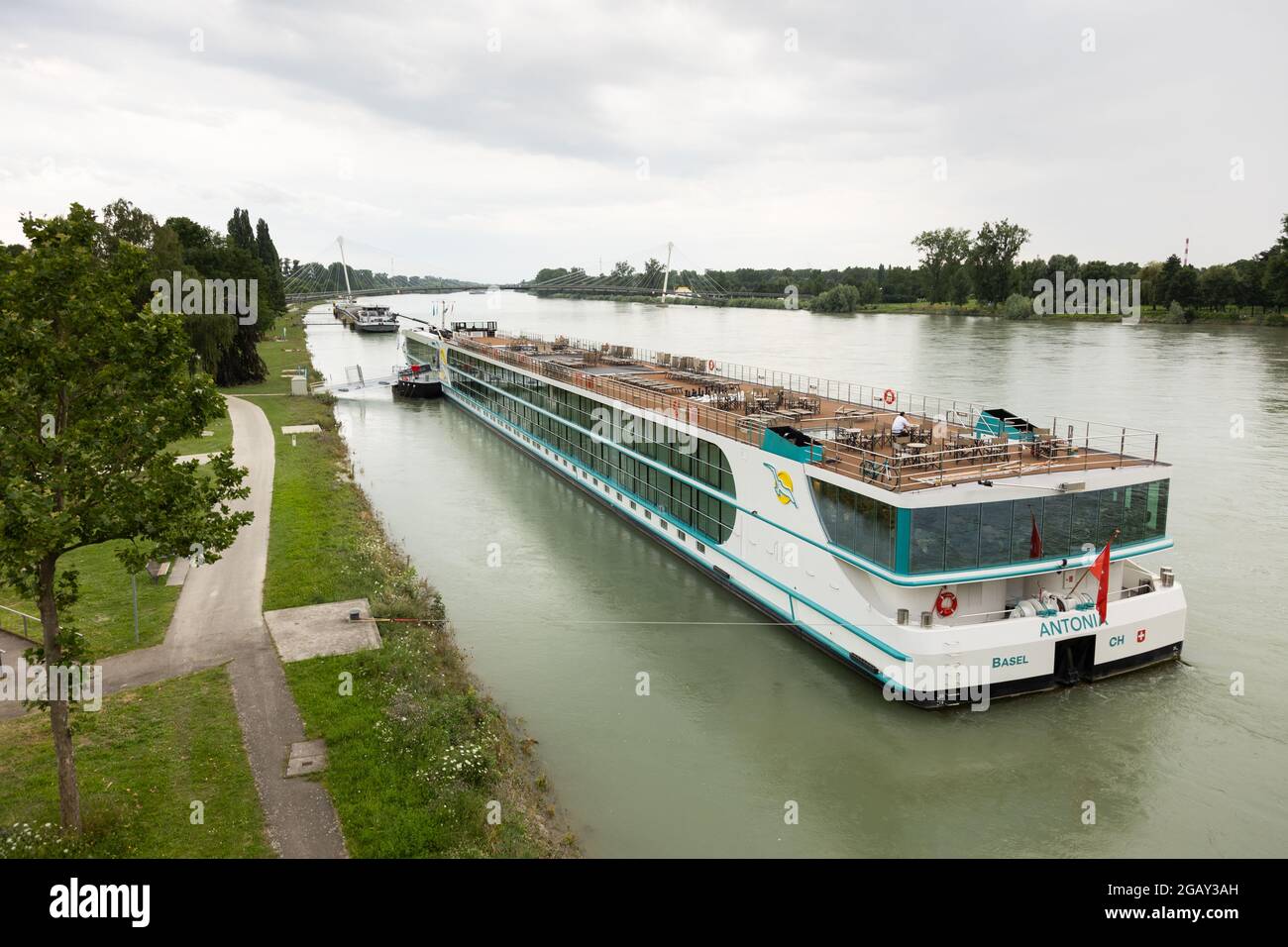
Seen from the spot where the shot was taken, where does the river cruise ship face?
facing away from the viewer and to the left of the viewer

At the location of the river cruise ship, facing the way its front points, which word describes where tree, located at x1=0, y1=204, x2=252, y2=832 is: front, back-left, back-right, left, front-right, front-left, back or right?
left
